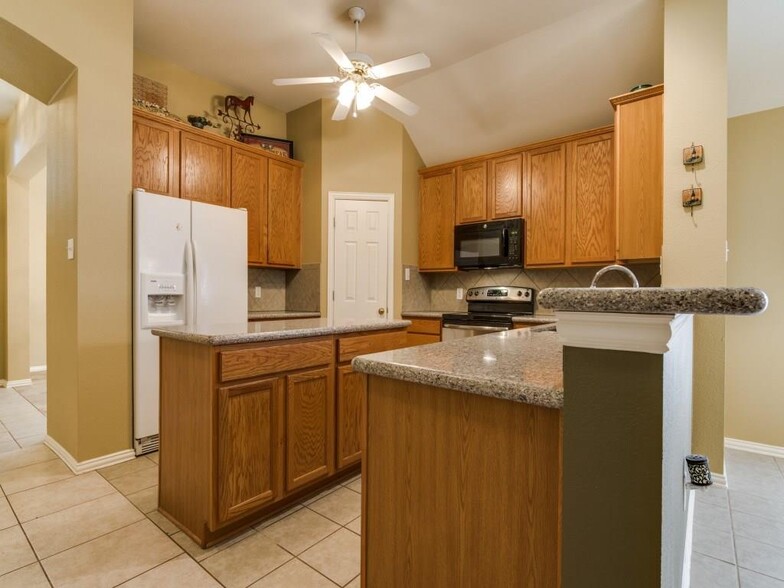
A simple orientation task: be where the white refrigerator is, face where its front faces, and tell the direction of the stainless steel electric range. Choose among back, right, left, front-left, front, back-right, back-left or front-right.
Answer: front-left

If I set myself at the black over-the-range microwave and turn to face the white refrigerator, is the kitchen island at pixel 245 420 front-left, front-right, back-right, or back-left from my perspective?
front-left

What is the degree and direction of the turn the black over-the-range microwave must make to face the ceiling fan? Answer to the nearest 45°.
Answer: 0° — it already faces it

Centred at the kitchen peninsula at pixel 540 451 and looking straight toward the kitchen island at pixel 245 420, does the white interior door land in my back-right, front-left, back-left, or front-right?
front-right

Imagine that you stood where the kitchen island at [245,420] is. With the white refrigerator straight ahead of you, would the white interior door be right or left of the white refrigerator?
right

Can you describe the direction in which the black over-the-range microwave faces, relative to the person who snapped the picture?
facing the viewer and to the left of the viewer

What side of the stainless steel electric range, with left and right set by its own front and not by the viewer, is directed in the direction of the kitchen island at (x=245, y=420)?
front

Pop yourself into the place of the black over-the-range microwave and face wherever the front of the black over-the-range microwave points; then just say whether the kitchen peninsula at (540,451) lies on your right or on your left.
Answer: on your left

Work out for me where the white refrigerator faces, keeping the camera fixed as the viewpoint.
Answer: facing the viewer and to the right of the viewer
